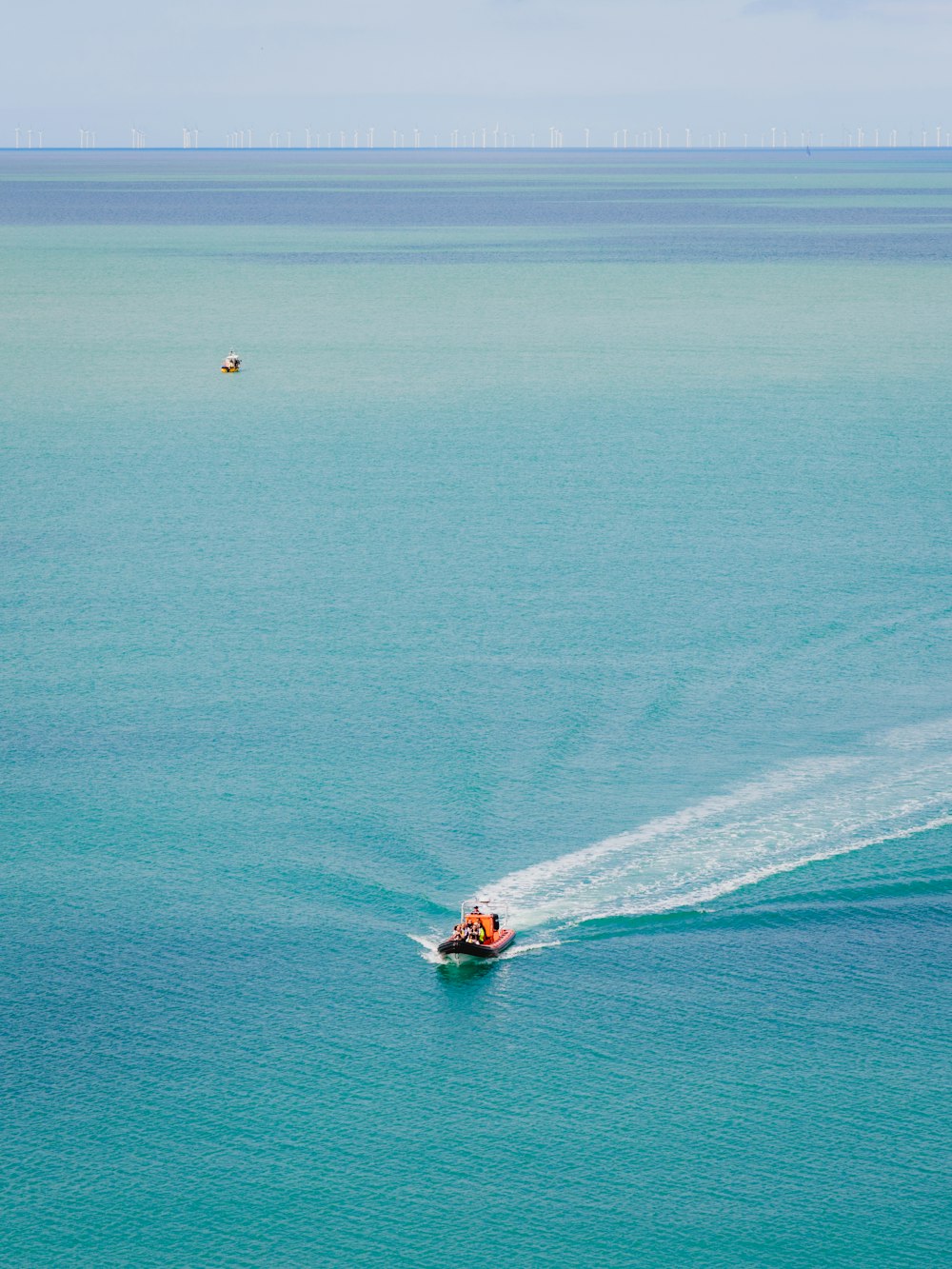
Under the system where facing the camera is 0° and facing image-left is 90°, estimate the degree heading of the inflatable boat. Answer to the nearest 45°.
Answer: approximately 45°
